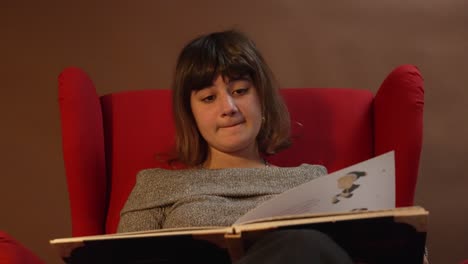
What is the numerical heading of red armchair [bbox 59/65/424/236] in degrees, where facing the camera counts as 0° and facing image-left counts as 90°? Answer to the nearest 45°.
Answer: approximately 0°
